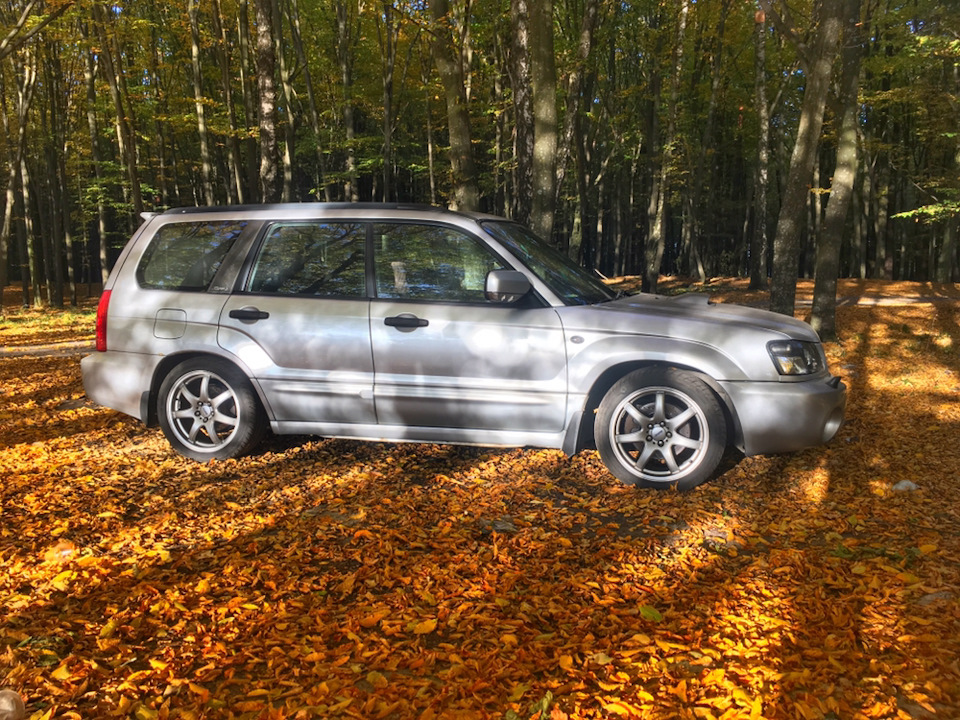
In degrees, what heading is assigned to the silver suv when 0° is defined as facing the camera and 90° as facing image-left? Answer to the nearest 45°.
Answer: approximately 270°

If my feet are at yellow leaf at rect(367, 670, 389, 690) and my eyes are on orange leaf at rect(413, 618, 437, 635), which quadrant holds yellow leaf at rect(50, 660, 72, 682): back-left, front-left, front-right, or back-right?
back-left

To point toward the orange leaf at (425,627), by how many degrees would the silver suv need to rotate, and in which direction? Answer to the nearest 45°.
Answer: approximately 90° to its right

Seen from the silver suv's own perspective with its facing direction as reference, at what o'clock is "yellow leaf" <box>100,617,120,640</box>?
The yellow leaf is roughly at 4 o'clock from the silver suv.

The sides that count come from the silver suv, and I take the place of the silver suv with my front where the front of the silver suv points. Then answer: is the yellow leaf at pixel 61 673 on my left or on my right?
on my right

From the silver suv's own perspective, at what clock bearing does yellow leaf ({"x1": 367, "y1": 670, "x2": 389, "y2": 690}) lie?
The yellow leaf is roughly at 3 o'clock from the silver suv.

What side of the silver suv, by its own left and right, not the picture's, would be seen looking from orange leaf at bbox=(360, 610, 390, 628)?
right

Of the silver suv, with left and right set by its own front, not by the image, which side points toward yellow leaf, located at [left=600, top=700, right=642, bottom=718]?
right
